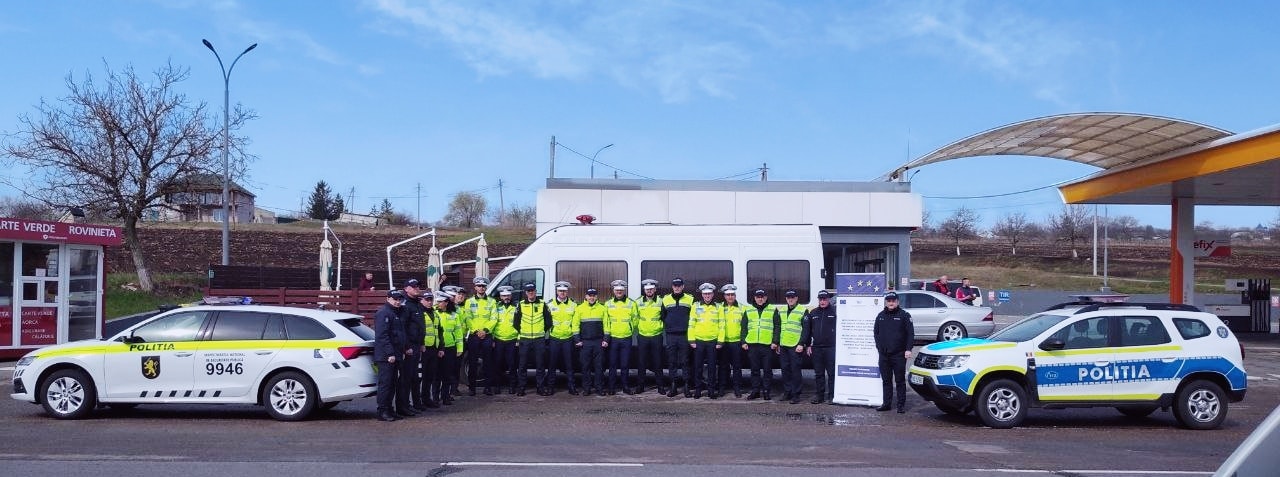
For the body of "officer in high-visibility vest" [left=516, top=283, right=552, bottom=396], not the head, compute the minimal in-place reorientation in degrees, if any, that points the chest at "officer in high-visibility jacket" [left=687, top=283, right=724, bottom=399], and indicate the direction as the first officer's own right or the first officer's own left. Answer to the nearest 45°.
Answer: approximately 90° to the first officer's own left

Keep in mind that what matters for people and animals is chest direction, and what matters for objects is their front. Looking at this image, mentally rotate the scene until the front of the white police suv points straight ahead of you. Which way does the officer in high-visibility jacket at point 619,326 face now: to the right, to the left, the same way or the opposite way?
to the left

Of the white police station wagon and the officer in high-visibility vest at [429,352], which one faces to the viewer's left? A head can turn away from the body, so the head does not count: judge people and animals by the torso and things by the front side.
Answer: the white police station wagon

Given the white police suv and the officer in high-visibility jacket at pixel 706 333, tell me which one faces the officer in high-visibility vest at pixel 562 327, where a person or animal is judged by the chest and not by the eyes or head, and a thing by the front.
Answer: the white police suv

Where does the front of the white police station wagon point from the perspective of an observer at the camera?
facing to the left of the viewer

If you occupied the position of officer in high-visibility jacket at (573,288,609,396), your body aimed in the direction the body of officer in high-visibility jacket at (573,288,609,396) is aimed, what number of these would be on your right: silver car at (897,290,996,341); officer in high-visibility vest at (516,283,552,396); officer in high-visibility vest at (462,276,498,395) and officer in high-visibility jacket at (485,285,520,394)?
3

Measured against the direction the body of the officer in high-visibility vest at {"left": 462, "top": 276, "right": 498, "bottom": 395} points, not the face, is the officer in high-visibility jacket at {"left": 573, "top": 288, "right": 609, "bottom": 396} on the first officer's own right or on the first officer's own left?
on the first officer's own left

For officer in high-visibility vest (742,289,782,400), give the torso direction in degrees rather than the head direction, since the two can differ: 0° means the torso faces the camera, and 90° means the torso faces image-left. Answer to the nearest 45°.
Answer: approximately 0°

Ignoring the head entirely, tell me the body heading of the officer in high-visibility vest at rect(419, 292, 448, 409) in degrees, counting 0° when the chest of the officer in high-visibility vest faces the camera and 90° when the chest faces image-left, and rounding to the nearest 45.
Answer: approximately 315°

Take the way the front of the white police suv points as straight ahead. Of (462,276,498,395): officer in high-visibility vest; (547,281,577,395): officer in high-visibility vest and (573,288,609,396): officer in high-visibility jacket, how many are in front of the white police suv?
3

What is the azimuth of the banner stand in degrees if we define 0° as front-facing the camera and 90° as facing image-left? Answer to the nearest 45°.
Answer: approximately 0°

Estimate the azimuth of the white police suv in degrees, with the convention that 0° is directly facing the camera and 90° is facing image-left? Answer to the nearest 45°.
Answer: approximately 90°

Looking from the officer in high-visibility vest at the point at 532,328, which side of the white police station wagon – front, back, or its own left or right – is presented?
back

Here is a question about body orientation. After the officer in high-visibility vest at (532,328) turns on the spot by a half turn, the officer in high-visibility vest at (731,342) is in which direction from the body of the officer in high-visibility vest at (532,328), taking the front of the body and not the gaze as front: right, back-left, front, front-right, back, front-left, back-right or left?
right

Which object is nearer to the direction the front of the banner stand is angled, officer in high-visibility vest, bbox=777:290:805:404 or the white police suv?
the white police suv
